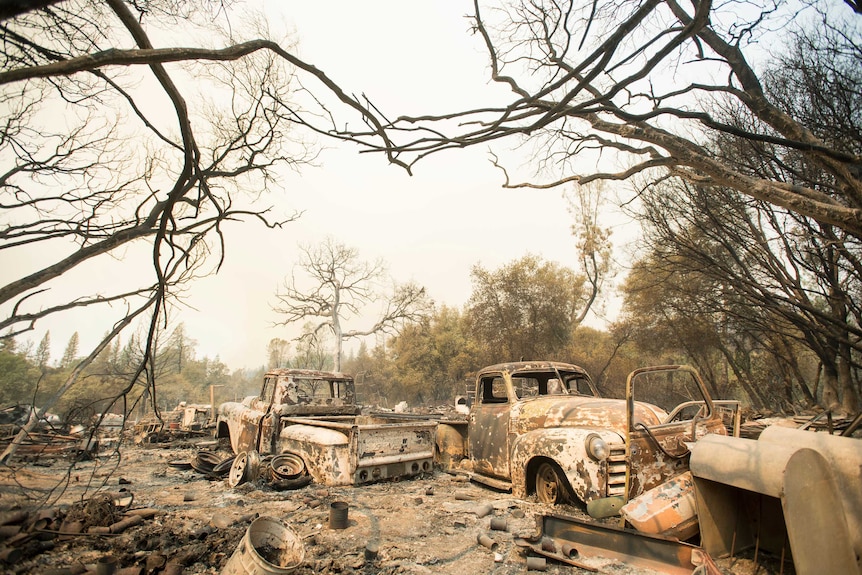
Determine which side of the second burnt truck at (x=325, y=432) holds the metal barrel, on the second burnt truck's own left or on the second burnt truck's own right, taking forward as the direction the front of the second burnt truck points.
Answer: on the second burnt truck's own left

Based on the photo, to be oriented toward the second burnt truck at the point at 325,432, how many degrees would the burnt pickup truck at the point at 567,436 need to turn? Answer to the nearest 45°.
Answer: approximately 135° to its right

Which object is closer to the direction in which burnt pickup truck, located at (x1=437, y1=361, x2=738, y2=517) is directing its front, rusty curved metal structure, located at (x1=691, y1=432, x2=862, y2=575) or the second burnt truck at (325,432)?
the rusty curved metal structure

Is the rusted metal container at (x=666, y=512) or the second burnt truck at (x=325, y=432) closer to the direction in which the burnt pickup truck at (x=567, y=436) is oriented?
the rusted metal container

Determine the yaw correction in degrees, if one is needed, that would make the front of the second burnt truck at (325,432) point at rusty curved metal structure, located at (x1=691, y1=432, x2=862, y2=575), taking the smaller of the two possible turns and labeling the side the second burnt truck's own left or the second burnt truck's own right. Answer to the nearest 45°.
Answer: approximately 180°

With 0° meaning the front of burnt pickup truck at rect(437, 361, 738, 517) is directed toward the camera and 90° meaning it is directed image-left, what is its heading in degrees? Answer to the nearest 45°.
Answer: approximately 315°

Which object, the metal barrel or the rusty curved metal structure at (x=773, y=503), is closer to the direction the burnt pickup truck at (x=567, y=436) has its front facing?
the rusty curved metal structure

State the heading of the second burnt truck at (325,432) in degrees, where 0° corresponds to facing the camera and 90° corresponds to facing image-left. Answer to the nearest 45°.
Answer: approximately 135°

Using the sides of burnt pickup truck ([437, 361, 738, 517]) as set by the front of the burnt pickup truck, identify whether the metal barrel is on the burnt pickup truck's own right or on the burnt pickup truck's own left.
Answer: on the burnt pickup truck's own right

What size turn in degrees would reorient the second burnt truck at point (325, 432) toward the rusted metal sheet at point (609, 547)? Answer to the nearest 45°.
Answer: approximately 180°
